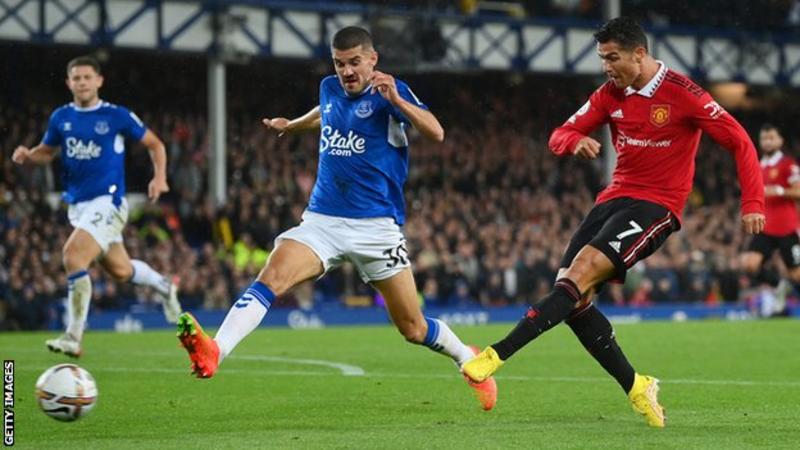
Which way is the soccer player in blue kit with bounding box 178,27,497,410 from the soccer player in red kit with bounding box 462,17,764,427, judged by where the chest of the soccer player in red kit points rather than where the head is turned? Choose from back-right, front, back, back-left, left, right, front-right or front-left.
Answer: front-right

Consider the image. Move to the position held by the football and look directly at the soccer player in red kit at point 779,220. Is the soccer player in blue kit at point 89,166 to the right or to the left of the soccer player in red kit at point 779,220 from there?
left

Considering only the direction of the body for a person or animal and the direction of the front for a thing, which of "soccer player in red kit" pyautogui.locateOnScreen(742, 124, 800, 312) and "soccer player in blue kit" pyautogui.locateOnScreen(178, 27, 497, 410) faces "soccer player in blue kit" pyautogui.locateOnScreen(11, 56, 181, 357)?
the soccer player in red kit

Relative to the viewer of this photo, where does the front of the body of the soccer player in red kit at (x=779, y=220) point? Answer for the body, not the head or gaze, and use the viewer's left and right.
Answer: facing the viewer and to the left of the viewer

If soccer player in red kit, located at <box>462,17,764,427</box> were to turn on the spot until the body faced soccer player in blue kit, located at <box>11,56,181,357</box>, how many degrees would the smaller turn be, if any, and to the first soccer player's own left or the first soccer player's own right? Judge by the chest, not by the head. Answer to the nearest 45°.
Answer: approximately 90° to the first soccer player's own right

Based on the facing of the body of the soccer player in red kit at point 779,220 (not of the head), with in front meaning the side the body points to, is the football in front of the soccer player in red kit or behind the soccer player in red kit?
in front

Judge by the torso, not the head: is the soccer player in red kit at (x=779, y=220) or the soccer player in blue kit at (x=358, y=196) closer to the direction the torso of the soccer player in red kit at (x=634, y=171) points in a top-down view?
the soccer player in blue kit

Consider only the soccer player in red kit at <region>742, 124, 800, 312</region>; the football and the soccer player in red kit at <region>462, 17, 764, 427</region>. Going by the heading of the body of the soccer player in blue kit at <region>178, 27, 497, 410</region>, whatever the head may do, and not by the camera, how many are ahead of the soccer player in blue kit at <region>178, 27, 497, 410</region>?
1

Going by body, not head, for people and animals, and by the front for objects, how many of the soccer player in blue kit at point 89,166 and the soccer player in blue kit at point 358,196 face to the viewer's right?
0
